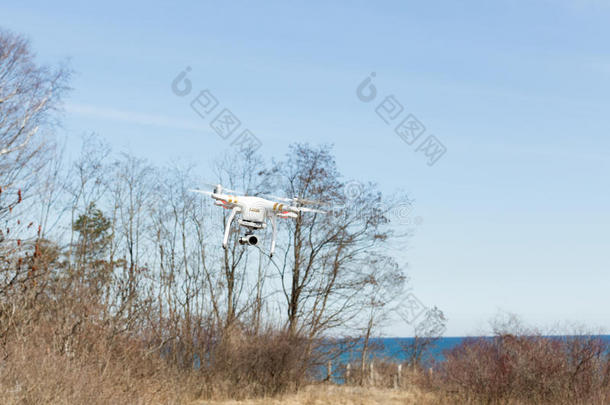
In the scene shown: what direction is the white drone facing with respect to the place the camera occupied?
facing the viewer

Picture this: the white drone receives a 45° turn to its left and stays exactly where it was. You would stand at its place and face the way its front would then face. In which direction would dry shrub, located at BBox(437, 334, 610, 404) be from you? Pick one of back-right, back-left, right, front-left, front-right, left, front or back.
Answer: left
